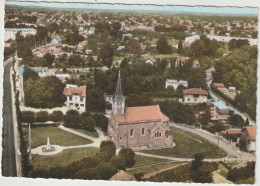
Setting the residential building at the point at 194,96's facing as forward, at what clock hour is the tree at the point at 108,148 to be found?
The tree is roughly at 2 o'clock from the residential building.

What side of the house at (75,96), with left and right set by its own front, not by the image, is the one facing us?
front

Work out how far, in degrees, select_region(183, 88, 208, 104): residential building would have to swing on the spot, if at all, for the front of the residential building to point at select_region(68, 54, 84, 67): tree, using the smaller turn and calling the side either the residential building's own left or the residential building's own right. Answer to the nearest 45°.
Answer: approximately 90° to the residential building's own right

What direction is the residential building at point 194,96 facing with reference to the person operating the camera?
facing the viewer

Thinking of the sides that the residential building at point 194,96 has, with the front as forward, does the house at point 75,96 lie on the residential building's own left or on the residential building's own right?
on the residential building's own right

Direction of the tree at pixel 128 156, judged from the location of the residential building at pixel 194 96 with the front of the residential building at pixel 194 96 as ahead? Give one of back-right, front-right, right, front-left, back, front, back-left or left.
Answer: front-right

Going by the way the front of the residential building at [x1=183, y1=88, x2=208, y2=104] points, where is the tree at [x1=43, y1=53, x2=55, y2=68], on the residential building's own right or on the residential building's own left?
on the residential building's own right

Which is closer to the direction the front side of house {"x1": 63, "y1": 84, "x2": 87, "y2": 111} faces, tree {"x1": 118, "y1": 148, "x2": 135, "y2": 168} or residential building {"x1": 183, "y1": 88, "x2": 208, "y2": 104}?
the tree

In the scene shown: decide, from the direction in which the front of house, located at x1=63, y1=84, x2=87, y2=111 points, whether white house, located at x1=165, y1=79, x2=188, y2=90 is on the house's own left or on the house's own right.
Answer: on the house's own left

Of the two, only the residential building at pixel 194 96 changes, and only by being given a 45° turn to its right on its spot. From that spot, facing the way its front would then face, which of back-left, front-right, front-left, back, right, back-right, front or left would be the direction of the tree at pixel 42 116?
front-right

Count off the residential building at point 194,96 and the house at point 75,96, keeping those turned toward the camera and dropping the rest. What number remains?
2

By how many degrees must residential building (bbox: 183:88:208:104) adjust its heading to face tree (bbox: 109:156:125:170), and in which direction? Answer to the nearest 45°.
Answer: approximately 45° to its right

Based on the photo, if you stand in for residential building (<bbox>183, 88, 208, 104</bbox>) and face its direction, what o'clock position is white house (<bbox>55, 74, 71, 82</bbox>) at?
The white house is roughly at 3 o'clock from the residential building.
